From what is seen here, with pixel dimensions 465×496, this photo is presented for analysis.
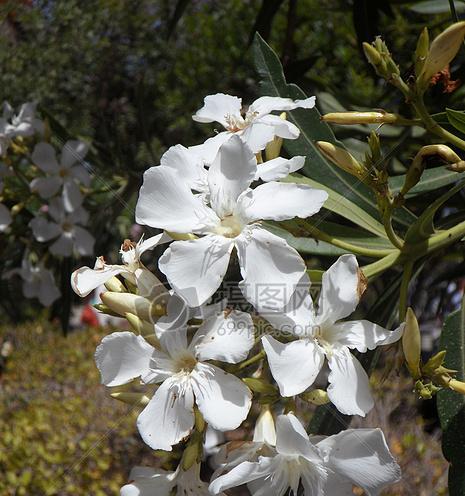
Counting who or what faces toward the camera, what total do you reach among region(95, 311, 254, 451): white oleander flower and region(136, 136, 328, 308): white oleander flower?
2

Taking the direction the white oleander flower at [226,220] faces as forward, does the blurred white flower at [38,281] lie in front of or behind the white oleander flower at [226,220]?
behind

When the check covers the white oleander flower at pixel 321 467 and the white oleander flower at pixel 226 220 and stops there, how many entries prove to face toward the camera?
2
